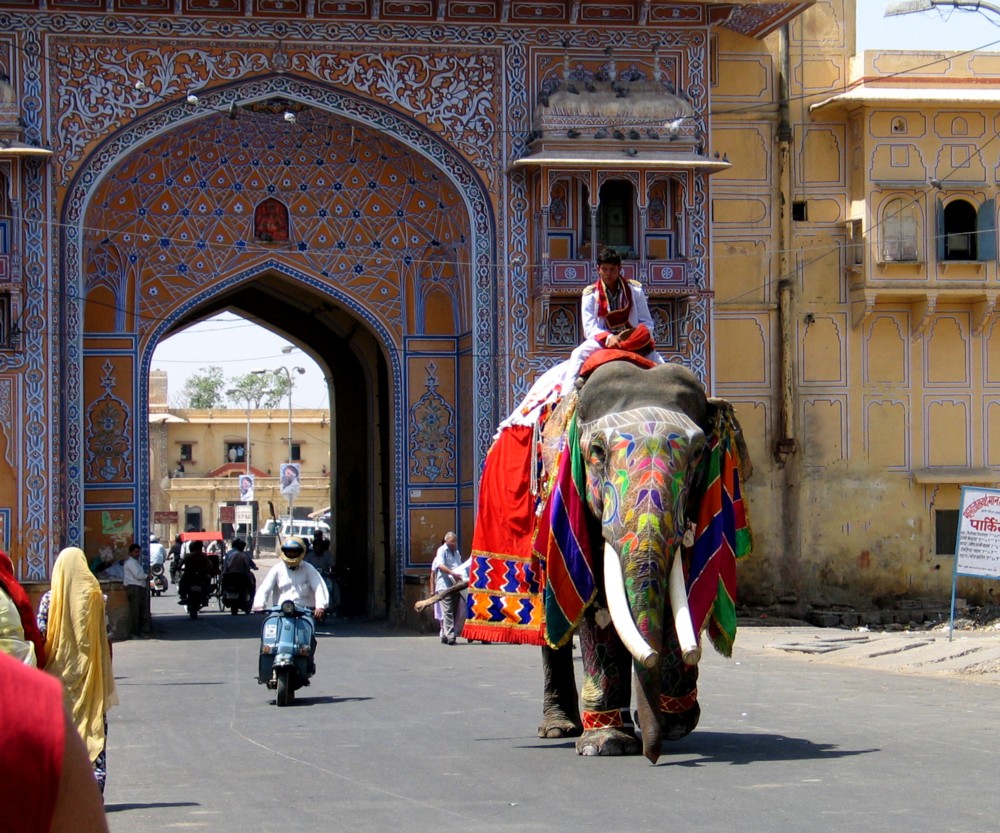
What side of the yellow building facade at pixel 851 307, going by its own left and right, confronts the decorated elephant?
front

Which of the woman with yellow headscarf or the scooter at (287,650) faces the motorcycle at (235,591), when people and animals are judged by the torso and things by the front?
the woman with yellow headscarf

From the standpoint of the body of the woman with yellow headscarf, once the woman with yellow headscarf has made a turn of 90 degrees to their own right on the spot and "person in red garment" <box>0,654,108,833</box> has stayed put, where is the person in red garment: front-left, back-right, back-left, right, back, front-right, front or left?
right

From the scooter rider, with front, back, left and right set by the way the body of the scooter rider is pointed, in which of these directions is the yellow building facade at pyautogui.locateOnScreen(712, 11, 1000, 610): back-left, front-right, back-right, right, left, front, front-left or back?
back-left

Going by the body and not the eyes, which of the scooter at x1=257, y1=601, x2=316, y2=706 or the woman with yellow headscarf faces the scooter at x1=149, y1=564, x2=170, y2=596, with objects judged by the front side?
the woman with yellow headscarf

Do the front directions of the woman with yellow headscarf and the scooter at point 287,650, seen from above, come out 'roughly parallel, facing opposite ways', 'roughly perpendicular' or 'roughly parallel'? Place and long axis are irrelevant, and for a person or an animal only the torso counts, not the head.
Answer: roughly parallel, facing opposite ways

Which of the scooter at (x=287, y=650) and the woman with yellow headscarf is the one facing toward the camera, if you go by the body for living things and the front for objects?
the scooter

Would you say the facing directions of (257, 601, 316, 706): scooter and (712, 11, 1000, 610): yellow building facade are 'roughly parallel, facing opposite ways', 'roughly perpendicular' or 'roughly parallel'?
roughly parallel

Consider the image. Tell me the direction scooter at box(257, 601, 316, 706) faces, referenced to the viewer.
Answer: facing the viewer

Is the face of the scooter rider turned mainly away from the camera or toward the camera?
toward the camera

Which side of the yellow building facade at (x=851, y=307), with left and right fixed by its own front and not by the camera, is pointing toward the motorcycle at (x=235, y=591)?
right

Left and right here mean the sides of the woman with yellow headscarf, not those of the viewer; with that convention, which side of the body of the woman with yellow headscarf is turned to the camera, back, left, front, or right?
back

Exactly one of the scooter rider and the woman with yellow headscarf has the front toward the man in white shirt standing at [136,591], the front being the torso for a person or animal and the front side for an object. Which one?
the woman with yellow headscarf

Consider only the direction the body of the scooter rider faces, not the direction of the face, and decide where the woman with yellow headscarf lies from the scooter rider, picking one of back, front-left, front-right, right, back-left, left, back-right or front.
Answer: front

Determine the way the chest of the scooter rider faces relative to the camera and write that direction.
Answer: toward the camera

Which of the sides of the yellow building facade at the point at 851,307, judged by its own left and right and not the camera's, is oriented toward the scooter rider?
front

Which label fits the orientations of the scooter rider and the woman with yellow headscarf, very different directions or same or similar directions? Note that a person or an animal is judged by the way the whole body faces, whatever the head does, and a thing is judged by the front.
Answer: very different directions

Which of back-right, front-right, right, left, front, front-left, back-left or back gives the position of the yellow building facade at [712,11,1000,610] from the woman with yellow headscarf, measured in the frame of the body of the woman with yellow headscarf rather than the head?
front-right

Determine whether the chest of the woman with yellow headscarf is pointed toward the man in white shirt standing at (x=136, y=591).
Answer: yes
